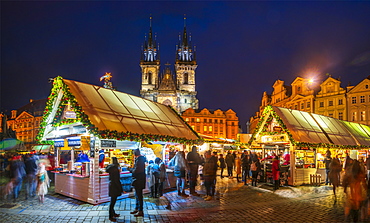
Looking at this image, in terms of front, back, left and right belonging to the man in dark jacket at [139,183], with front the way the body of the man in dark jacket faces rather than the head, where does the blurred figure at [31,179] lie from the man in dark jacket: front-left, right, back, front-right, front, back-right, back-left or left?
front-right

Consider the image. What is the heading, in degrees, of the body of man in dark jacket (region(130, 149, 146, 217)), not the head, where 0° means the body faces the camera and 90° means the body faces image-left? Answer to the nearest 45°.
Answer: approximately 90°

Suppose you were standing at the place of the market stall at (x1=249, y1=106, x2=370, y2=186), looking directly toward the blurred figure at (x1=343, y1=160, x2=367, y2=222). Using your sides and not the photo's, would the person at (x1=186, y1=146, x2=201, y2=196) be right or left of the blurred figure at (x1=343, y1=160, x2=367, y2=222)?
right

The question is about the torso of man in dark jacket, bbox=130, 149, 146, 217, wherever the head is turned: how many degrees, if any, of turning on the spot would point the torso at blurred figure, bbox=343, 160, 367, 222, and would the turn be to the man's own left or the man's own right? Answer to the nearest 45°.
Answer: approximately 180°

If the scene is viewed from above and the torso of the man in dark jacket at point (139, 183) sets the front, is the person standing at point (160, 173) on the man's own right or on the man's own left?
on the man's own right

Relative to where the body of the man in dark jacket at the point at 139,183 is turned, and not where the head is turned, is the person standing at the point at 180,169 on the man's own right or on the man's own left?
on the man's own right

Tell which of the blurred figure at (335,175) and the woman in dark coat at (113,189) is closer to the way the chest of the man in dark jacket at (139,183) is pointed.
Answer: the woman in dark coat

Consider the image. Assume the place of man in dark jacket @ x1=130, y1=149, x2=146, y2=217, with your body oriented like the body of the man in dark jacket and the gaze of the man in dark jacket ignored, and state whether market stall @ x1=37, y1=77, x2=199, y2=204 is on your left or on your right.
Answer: on your right
